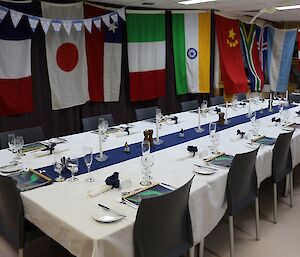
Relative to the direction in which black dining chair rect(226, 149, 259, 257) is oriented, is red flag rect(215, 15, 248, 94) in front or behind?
in front

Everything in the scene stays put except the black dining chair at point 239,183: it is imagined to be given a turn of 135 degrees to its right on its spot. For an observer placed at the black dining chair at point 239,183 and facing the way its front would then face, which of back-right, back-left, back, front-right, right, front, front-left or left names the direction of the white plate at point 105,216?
back-right

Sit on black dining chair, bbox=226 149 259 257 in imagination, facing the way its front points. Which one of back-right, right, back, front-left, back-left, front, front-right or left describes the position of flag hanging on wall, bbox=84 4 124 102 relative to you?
front

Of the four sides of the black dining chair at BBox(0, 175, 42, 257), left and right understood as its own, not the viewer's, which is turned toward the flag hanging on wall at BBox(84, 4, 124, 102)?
front

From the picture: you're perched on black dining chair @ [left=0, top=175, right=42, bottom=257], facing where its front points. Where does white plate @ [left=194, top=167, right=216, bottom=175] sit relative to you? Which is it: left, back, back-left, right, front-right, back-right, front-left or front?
front-right

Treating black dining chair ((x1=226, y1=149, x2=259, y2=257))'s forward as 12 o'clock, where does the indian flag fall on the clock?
The indian flag is roughly at 1 o'clock from the black dining chair.

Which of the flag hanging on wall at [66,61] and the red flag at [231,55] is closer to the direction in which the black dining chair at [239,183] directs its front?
the flag hanging on wall

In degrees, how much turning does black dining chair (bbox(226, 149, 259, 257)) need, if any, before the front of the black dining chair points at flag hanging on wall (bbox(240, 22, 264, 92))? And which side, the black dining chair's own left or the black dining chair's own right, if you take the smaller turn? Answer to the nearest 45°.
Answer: approximately 45° to the black dining chair's own right

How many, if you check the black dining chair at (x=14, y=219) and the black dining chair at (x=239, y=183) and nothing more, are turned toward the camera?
0

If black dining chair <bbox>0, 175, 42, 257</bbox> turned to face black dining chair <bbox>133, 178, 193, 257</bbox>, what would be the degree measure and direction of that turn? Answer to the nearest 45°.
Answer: approximately 90° to its right

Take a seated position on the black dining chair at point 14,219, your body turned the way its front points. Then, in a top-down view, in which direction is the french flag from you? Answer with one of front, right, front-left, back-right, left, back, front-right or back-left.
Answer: front-left

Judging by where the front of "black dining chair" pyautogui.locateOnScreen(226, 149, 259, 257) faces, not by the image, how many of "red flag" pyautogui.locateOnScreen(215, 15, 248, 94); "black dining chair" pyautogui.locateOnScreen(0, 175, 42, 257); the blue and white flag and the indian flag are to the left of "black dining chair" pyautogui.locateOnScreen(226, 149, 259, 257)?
1

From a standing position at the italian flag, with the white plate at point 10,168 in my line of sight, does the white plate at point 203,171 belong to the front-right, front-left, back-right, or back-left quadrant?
front-left

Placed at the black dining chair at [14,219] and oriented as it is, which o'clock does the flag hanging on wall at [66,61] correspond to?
The flag hanging on wall is roughly at 11 o'clock from the black dining chair.

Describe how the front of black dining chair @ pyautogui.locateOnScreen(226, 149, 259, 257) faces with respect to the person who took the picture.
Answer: facing away from the viewer and to the left of the viewer

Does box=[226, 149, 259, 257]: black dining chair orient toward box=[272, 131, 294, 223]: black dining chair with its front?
no

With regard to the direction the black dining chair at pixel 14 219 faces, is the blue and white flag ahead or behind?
ahead

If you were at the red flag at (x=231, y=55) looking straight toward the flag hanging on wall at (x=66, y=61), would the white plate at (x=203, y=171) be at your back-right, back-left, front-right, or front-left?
front-left

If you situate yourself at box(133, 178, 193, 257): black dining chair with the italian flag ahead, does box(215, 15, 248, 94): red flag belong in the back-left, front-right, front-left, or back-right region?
front-right

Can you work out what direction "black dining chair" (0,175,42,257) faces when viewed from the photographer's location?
facing away from the viewer and to the right of the viewer

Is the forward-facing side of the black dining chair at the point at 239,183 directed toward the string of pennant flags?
yes
